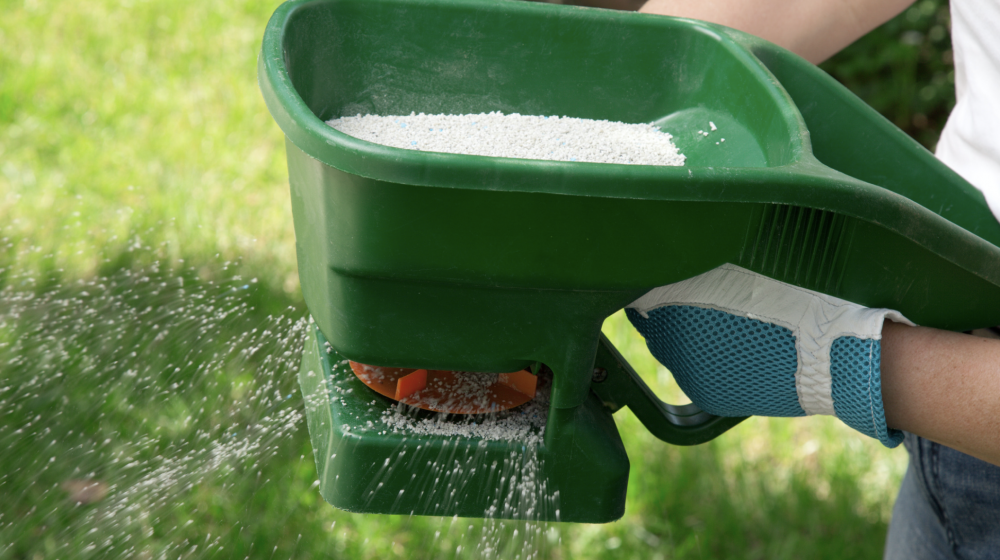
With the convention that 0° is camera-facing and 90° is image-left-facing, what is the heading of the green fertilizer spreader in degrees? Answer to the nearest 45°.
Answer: approximately 90°
